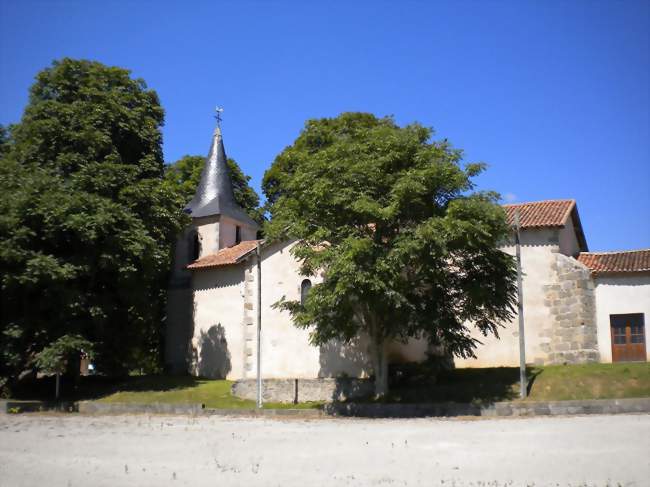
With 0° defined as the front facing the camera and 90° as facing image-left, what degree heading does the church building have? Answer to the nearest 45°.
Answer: approximately 90°

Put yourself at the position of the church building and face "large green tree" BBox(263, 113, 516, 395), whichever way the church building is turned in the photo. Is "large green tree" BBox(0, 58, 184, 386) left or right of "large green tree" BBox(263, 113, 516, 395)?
right
